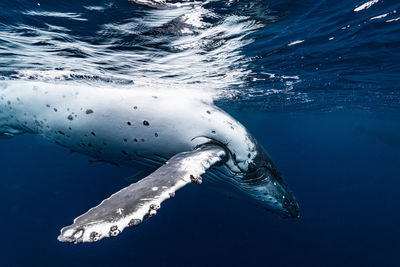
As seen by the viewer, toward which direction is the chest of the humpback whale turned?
to the viewer's right
